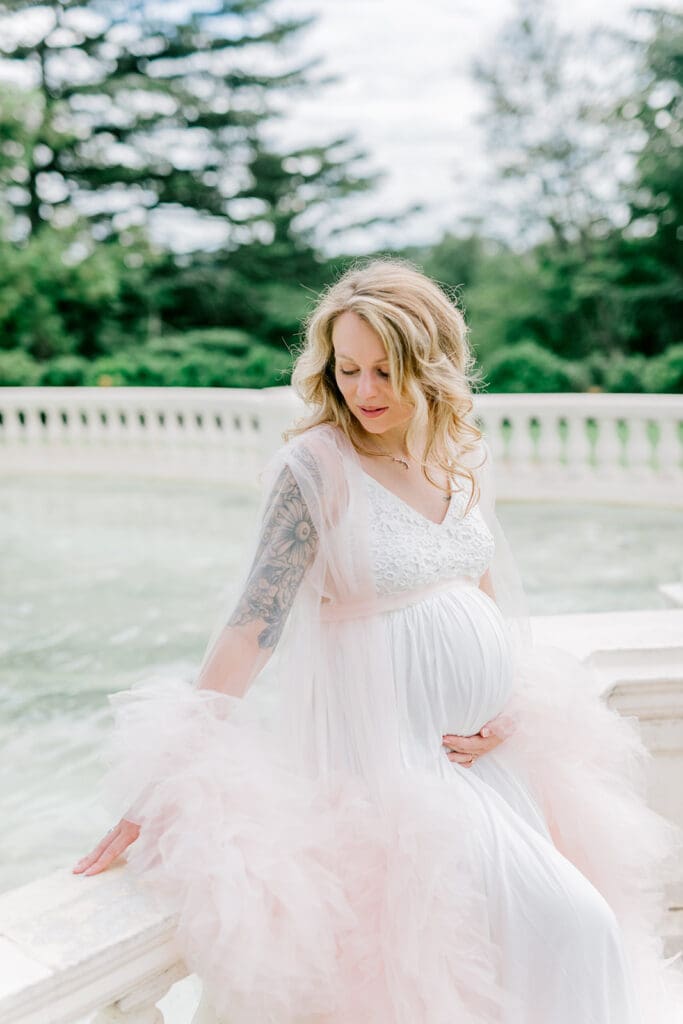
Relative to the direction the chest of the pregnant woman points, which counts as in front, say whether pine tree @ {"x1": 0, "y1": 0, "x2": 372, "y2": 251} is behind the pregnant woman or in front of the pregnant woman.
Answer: behind

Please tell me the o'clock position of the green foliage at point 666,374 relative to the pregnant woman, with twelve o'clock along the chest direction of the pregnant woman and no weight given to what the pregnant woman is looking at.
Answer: The green foliage is roughly at 8 o'clock from the pregnant woman.

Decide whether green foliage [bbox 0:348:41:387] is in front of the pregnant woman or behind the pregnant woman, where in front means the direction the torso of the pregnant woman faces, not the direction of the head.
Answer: behind

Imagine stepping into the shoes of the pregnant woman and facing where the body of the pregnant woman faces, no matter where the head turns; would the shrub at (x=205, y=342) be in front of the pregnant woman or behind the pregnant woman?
behind

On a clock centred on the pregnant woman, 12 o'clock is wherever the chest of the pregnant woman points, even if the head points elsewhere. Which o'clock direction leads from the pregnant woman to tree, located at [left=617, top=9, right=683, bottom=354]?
The tree is roughly at 8 o'clock from the pregnant woman.

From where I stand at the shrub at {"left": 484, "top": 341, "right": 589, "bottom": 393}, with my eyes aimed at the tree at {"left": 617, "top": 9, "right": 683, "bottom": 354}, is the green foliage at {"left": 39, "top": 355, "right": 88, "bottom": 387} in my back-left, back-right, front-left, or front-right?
back-left

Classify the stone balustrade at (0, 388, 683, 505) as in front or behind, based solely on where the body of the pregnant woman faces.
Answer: behind

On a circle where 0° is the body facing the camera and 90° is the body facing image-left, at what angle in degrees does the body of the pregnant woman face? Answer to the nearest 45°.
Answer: approximately 315°

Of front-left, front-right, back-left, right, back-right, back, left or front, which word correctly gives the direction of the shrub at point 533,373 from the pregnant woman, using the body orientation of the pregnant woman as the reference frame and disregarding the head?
back-left
